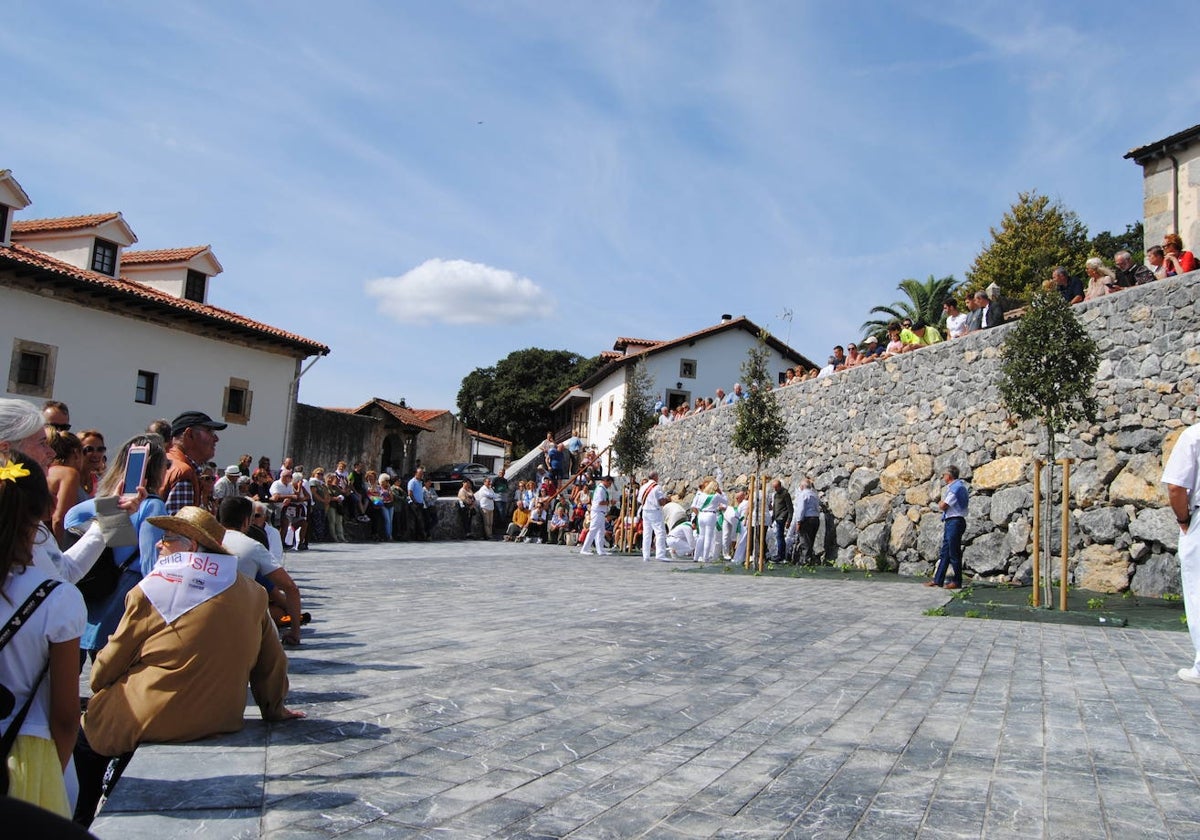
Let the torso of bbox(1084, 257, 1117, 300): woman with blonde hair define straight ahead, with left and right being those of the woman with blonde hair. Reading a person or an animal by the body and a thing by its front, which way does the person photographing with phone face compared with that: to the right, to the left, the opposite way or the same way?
the opposite way

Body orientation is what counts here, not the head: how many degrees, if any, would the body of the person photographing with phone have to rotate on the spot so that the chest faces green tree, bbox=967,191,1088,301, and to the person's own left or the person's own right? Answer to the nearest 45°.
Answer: approximately 45° to the person's own left

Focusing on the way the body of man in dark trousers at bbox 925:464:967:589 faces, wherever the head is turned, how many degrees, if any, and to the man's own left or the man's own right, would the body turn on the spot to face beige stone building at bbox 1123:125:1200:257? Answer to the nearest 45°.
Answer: approximately 135° to the man's own right

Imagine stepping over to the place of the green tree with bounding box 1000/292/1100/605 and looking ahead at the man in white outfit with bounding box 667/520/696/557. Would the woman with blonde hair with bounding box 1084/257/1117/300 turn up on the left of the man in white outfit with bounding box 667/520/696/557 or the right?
right

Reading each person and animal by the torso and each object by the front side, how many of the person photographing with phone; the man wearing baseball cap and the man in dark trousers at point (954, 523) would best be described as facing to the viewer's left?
1

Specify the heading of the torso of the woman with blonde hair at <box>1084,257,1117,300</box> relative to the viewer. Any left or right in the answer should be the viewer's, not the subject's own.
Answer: facing the viewer and to the left of the viewer

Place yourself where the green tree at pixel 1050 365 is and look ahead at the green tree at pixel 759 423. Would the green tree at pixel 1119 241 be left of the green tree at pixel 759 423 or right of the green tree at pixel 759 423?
right

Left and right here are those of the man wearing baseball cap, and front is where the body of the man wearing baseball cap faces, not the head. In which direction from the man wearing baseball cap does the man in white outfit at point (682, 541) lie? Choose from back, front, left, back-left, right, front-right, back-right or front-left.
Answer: front-left

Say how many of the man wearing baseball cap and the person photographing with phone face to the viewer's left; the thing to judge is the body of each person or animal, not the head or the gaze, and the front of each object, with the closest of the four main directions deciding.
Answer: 0

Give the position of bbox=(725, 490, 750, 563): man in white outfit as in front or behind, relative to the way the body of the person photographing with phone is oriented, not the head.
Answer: in front

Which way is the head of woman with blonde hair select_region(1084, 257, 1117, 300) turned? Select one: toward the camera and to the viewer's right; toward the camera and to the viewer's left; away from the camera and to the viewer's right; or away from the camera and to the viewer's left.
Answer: toward the camera and to the viewer's left

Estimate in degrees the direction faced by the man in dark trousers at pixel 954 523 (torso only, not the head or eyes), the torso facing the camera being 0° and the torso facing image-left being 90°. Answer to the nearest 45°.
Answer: approximately 90°

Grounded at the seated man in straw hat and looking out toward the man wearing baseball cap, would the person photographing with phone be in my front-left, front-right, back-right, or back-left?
front-left

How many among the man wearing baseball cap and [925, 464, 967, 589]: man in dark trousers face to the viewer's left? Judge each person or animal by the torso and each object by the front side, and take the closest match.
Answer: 1
